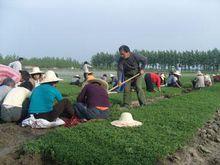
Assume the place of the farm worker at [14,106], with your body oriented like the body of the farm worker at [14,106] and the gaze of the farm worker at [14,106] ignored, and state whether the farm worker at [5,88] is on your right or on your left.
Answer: on your left

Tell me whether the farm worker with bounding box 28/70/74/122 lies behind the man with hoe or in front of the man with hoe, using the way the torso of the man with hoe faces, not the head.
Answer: in front

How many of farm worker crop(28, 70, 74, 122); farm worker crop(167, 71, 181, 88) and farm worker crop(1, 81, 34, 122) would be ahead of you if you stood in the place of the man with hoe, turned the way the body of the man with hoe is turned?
2

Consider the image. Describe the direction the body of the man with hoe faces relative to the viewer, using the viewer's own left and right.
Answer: facing the viewer and to the left of the viewer

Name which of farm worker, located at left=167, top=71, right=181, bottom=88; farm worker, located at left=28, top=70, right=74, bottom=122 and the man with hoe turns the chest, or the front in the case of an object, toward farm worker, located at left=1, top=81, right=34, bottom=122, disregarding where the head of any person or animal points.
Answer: the man with hoe

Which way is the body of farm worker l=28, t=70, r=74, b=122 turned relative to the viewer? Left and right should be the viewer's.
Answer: facing away from the viewer and to the right of the viewer

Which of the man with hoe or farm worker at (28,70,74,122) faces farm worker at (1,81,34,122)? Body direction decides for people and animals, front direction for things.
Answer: the man with hoe
